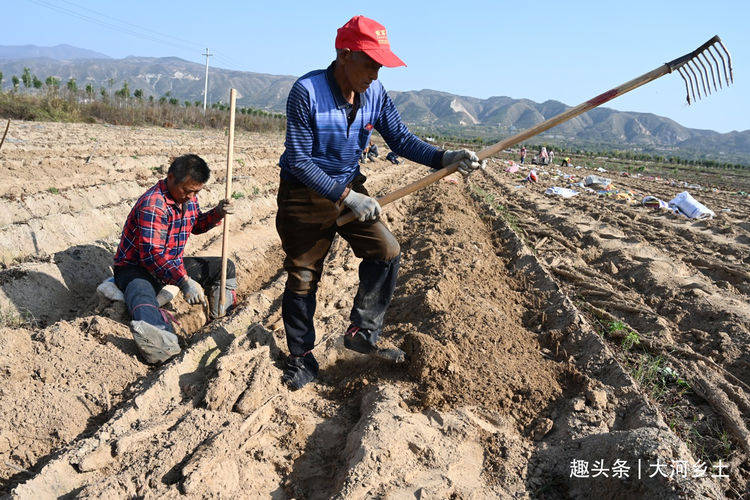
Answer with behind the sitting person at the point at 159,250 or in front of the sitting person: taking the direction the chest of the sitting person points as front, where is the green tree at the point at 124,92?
behind

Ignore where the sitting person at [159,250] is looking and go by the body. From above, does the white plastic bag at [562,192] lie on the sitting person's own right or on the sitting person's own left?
on the sitting person's own left

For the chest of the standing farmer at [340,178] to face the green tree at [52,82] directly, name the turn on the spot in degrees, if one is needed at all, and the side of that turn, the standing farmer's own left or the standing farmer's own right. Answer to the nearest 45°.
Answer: approximately 180°

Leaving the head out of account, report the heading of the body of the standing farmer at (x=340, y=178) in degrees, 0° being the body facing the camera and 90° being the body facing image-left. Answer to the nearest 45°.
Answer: approximately 315°

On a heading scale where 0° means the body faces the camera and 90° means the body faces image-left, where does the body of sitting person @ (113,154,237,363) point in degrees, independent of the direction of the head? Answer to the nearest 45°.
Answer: approximately 315°

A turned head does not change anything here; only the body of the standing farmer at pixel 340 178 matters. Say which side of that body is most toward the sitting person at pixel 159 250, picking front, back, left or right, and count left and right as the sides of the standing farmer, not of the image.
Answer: back
